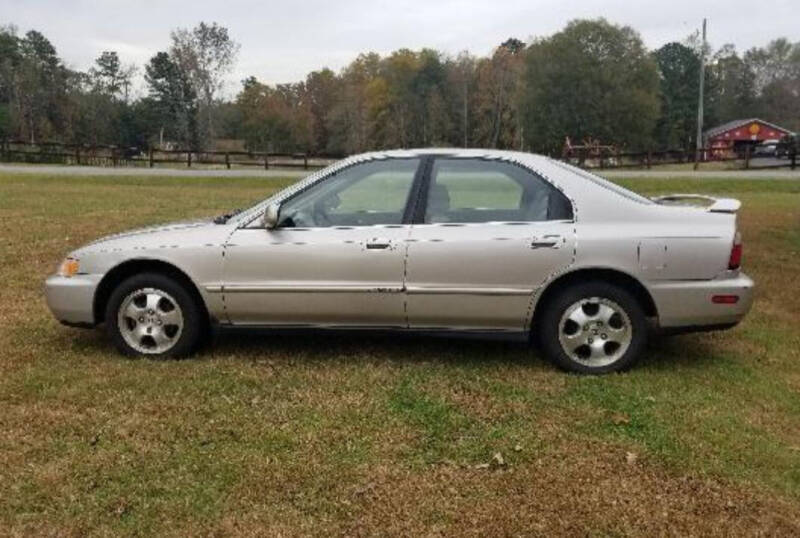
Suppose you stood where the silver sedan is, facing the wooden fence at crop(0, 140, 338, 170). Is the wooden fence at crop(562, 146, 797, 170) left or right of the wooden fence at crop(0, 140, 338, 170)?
right

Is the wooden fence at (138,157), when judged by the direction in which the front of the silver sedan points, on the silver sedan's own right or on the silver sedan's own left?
on the silver sedan's own right

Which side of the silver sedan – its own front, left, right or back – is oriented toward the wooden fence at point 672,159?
right

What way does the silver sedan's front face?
to the viewer's left
